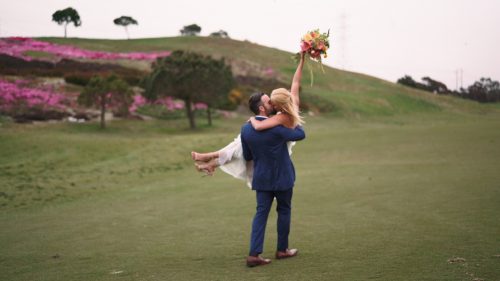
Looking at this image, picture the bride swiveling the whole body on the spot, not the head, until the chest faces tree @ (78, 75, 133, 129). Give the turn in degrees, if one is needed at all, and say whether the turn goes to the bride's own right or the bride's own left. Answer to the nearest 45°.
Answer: approximately 90° to the bride's own right

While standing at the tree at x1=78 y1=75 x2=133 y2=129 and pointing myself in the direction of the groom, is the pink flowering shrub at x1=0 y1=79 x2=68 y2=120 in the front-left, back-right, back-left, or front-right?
back-right

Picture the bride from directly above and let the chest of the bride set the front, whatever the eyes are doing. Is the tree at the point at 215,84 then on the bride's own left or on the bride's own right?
on the bride's own right

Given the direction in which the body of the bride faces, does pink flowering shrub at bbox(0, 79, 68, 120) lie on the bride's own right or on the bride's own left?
on the bride's own right
